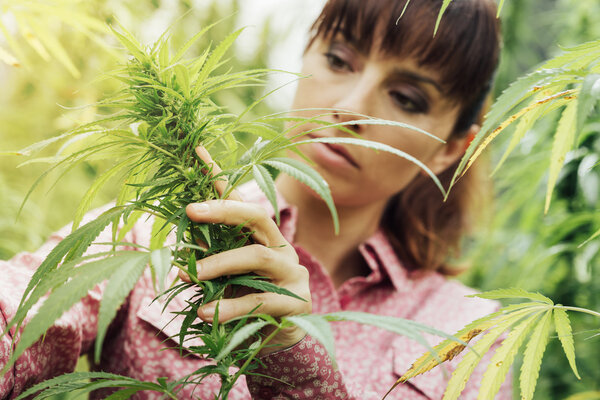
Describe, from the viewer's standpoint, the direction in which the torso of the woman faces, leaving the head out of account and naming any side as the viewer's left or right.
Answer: facing the viewer and to the left of the viewer

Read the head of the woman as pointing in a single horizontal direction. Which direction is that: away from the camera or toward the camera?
toward the camera
